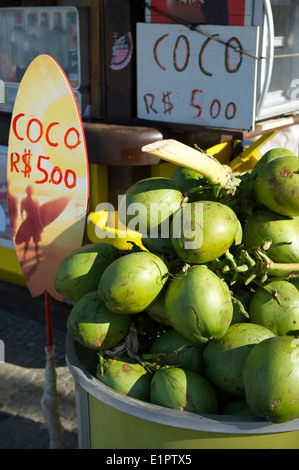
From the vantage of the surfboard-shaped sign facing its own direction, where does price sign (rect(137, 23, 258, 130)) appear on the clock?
The price sign is roughly at 8 o'clock from the surfboard-shaped sign.

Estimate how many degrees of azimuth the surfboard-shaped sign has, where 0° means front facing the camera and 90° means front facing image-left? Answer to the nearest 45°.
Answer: approximately 0°
